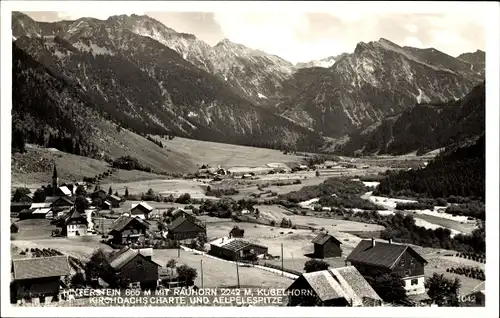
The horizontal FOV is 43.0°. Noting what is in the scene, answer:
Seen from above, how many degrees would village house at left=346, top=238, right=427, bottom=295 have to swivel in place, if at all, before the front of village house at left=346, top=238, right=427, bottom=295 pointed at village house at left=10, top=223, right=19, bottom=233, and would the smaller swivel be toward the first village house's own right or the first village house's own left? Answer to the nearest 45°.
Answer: approximately 135° to the first village house's own right

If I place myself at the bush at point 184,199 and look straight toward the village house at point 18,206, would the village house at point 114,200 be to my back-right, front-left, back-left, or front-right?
front-right

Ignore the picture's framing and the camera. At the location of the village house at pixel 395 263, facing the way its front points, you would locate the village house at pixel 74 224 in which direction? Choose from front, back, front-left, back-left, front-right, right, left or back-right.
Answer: back-right

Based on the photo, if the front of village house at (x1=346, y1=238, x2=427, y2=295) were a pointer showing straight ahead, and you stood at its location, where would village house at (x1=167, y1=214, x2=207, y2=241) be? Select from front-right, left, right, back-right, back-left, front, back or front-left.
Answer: back-right

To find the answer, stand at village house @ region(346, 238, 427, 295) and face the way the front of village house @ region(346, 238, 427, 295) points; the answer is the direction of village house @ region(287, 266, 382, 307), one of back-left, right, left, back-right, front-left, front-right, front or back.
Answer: right

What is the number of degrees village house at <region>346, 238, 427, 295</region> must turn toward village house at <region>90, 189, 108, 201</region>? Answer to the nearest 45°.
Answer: approximately 135° to its right

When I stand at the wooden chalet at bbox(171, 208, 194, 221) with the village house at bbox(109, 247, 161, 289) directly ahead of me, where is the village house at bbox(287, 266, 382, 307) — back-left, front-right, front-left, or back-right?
front-left

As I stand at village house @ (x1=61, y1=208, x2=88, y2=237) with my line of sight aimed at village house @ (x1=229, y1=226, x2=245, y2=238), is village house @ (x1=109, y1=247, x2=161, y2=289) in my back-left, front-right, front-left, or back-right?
front-right

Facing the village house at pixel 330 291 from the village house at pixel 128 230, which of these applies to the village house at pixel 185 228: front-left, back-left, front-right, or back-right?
front-left

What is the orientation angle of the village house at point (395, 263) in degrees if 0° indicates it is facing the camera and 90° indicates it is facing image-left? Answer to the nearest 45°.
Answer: approximately 315°

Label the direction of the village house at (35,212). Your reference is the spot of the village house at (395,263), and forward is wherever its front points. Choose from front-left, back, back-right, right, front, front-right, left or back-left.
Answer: back-right

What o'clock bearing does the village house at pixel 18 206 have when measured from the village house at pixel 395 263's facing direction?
the village house at pixel 18 206 is roughly at 6 o'clock from the village house at pixel 395 263.

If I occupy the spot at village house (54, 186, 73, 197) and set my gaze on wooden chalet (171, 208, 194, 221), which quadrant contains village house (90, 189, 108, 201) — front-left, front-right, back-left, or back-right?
front-left

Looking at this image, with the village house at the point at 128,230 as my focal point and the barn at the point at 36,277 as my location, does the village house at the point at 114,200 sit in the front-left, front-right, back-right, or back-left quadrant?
front-left

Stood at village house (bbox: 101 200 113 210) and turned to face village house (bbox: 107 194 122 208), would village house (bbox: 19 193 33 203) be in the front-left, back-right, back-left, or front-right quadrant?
back-left
